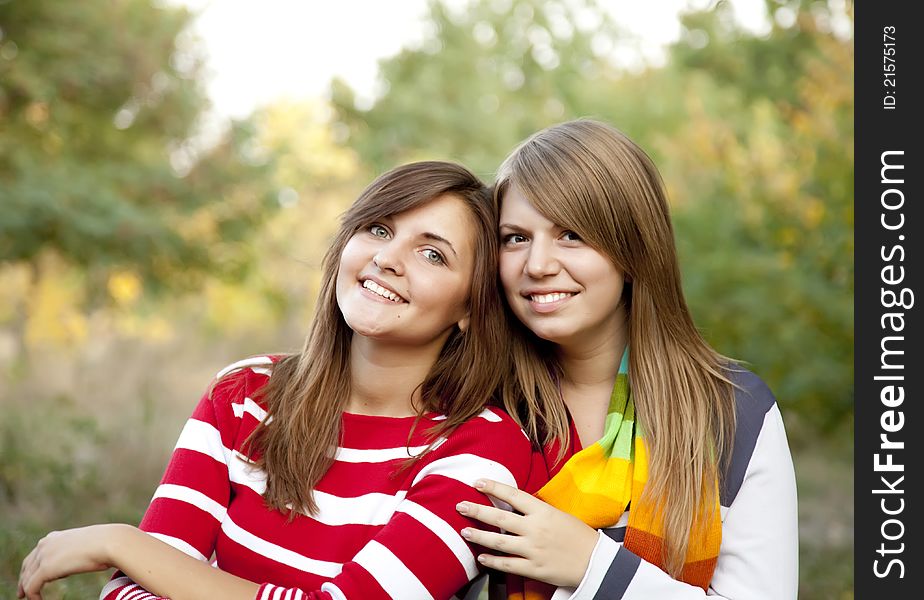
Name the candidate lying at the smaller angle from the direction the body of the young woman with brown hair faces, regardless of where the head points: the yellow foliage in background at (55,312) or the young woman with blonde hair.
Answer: the young woman with blonde hair

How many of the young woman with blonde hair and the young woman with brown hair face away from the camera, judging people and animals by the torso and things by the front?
0

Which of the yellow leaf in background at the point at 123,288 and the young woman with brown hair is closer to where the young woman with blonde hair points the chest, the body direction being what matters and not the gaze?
the young woman with brown hair

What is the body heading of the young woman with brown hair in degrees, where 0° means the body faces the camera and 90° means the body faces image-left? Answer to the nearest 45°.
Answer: approximately 0°

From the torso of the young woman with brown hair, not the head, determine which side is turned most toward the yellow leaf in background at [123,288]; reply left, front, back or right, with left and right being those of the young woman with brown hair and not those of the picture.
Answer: back

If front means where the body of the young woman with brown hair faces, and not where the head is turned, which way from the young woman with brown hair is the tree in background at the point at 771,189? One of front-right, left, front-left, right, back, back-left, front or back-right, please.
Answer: back-left

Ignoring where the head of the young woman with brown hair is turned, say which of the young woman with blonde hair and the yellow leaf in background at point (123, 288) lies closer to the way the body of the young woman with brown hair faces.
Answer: the young woman with blonde hair

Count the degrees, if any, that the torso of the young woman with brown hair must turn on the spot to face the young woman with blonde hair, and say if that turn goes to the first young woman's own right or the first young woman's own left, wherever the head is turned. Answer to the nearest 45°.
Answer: approximately 90° to the first young woman's own left

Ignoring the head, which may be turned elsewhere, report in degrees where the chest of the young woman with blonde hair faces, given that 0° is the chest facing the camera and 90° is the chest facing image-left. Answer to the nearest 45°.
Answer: approximately 45°

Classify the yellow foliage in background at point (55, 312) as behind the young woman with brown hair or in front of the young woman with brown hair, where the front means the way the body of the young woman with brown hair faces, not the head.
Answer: behind
